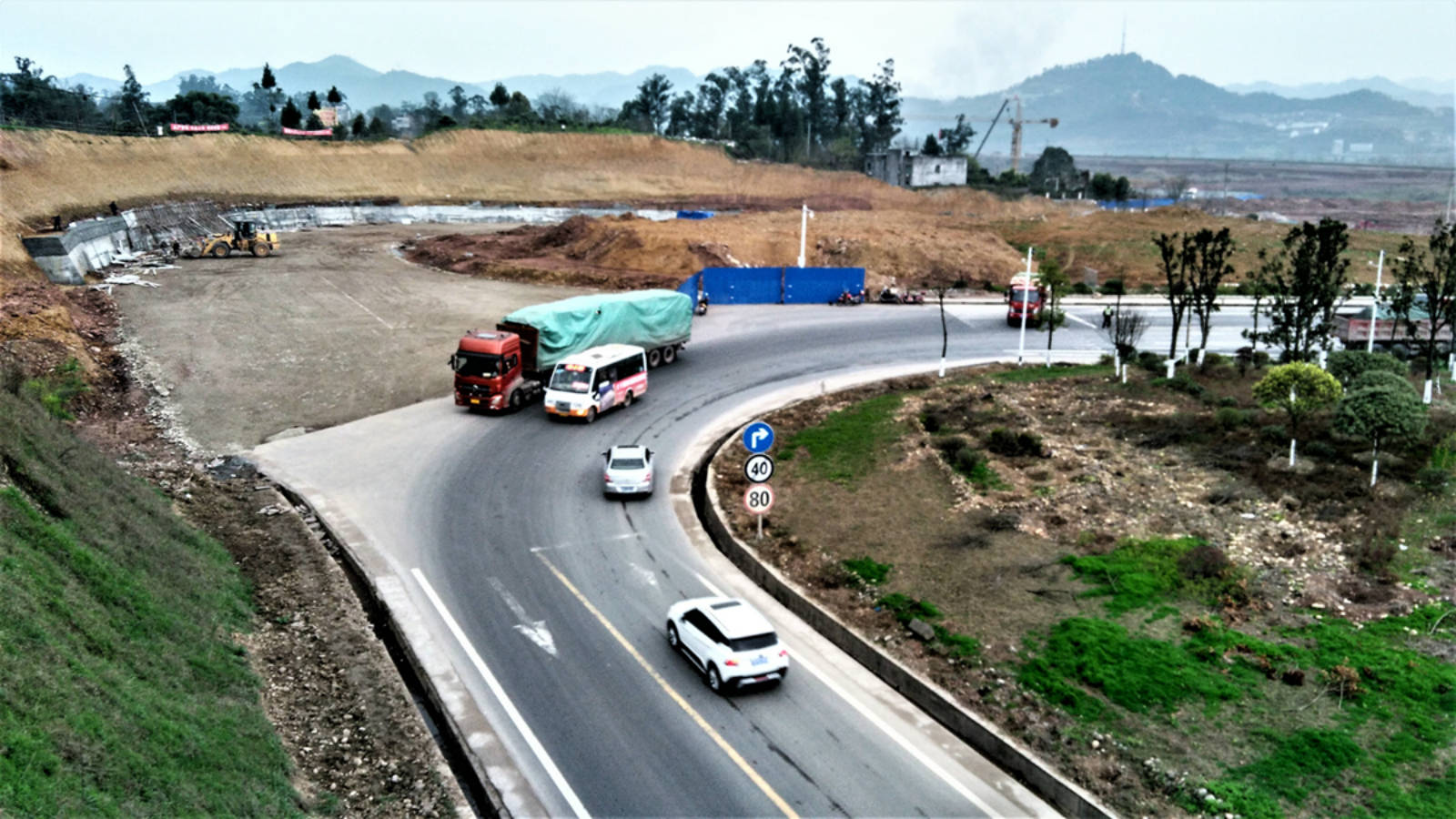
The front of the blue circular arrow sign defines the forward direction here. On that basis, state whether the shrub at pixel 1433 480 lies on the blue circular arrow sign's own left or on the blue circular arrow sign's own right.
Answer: on the blue circular arrow sign's own left

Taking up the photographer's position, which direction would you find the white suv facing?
facing away from the viewer and to the left of the viewer

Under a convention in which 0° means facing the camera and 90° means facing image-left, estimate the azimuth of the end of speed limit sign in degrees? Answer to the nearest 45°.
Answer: approximately 0°

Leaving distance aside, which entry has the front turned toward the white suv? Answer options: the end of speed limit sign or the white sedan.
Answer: the end of speed limit sign

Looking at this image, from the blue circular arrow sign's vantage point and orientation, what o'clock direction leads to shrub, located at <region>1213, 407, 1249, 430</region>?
The shrub is roughly at 8 o'clock from the blue circular arrow sign.
